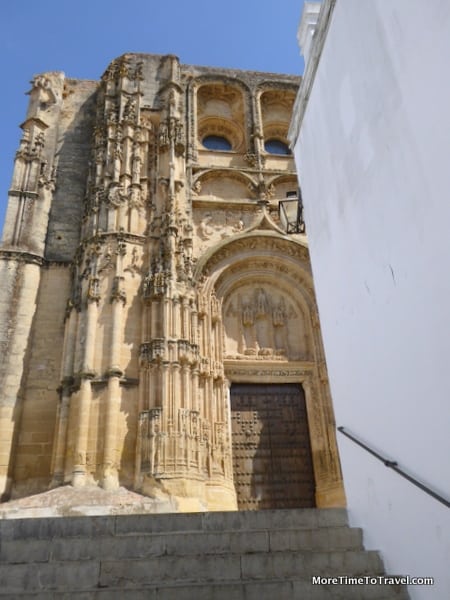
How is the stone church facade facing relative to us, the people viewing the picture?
facing the viewer

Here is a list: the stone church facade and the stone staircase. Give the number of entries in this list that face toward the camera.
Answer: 2

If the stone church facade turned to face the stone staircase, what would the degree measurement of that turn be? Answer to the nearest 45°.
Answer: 0° — it already faces it

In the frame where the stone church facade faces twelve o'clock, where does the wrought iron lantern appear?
The wrought iron lantern is roughly at 11 o'clock from the stone church facade.

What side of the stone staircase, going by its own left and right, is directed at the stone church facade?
back

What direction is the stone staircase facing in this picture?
toward the camera
